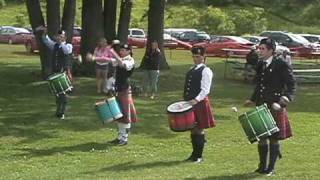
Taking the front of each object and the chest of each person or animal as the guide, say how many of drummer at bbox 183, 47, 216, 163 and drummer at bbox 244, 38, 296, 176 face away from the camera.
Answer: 0

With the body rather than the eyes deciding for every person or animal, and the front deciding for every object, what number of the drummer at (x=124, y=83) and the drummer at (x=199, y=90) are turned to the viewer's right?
0

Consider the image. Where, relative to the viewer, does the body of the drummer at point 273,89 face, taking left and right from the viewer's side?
facing the viewer and to the left of the viewer

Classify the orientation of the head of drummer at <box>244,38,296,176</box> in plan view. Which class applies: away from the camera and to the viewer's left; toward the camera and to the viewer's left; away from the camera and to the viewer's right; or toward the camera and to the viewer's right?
toward the camera and to the viewer's left

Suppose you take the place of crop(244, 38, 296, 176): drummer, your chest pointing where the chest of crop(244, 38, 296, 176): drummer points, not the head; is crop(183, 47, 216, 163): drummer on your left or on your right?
on your right

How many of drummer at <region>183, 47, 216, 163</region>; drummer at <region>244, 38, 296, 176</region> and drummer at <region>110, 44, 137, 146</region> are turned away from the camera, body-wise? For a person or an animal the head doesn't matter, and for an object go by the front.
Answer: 0

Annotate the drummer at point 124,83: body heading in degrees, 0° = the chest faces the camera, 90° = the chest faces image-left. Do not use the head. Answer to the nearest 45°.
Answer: approximately 90°

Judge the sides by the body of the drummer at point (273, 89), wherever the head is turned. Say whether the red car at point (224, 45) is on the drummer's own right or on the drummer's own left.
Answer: on the drummer's own right

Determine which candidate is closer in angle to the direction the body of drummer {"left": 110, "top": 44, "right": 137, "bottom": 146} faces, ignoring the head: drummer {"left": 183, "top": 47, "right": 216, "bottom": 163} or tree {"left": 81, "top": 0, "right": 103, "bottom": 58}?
the tree
